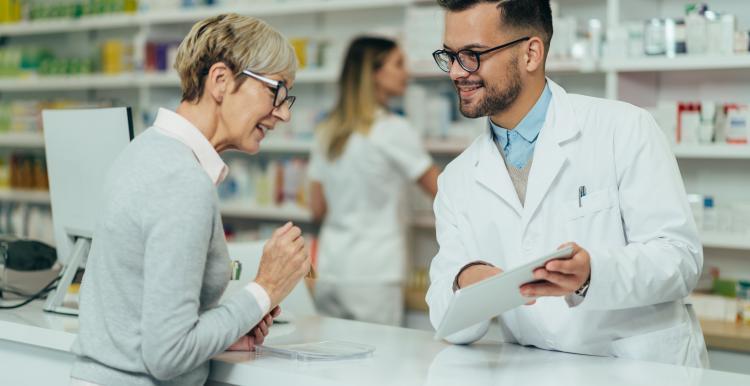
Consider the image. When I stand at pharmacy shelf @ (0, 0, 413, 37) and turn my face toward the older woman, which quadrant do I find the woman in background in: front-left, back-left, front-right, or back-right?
front-left

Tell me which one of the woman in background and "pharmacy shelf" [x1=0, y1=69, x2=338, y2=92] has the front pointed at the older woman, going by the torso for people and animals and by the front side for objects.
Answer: the pharmacy shelf

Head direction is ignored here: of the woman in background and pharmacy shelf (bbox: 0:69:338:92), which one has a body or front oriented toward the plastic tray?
the pharmacy shelf

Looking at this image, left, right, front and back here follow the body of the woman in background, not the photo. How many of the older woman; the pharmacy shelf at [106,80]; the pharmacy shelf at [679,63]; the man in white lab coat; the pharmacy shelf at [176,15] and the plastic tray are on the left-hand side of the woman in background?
2

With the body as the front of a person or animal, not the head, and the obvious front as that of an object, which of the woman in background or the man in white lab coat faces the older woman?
the man in white lab coat

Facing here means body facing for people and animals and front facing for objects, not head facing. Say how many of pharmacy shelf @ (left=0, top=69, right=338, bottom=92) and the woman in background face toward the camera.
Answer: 1

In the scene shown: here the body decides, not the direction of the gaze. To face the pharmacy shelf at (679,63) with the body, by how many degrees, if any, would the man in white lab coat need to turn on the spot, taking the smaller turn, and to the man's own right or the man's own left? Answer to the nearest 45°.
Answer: approximately 135° to the man's own right

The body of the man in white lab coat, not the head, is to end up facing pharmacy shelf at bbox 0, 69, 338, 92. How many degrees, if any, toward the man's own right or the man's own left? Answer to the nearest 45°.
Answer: approximately 90° to the man's own right

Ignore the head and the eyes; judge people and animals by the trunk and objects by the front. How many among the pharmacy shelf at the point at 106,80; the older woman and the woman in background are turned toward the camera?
1

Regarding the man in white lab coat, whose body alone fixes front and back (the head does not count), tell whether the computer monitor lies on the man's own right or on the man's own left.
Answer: on the man's own right

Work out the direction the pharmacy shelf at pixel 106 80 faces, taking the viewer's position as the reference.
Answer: facing the viewer

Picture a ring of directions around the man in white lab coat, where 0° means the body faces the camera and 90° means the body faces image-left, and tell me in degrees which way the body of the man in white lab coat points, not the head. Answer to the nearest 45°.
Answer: approximately 45°

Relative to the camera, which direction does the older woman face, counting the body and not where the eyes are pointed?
to the viewer's right

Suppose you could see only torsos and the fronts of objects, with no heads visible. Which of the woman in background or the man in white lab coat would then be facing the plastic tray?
the man in white lab coat

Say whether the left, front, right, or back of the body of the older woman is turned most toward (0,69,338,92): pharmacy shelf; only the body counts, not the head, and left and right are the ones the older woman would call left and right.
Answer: left

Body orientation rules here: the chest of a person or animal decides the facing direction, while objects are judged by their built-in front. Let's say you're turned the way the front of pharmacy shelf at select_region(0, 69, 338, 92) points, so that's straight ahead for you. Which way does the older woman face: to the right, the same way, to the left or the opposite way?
to the left

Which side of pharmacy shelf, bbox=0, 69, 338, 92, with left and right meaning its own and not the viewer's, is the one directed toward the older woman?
front

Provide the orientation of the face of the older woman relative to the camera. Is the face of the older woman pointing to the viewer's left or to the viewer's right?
to the viewer's right
